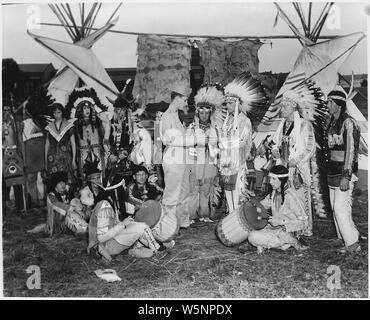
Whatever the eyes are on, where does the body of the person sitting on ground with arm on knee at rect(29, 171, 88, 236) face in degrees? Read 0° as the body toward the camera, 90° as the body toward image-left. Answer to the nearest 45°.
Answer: approximately 315°

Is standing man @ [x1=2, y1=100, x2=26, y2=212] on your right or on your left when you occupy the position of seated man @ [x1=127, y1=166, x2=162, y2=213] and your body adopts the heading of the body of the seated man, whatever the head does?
on your right

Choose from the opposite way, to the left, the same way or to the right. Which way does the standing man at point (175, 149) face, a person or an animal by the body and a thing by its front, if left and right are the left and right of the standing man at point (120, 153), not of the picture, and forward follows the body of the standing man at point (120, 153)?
to the left

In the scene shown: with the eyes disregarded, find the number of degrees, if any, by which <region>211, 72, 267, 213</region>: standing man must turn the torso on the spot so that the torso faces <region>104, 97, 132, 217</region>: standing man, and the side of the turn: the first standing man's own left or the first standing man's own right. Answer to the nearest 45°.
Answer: approximately 45° to the first standing man's own right

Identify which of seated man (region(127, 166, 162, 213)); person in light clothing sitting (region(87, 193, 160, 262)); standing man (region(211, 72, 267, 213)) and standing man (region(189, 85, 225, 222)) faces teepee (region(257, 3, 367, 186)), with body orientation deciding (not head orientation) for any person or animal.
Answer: the person in light clothing sitting

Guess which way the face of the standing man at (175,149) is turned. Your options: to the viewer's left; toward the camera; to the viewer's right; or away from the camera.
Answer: to the viewer's right

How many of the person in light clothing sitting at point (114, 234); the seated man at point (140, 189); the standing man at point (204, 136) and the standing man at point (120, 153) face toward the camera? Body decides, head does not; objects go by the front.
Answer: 3

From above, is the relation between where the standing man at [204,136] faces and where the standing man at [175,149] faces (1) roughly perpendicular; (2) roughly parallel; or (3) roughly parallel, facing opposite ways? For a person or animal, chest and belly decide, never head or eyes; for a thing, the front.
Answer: roughly perpendicular

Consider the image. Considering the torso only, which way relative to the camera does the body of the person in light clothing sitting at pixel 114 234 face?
to the viewer's right
